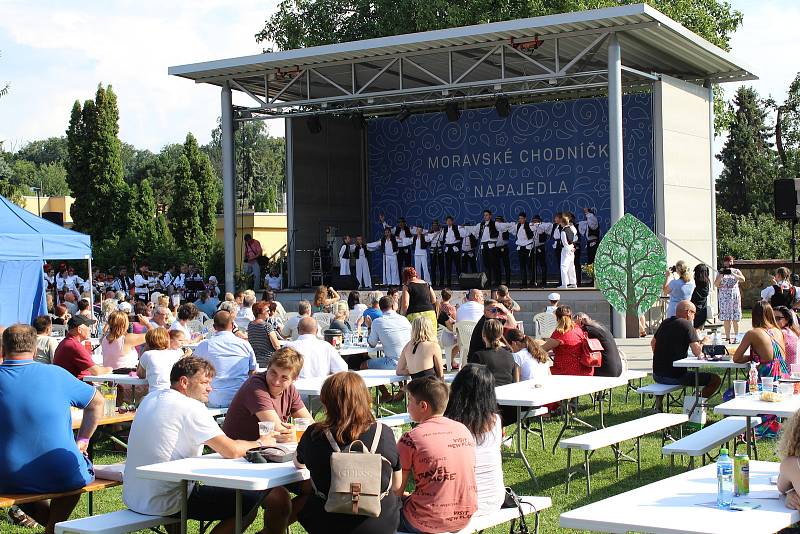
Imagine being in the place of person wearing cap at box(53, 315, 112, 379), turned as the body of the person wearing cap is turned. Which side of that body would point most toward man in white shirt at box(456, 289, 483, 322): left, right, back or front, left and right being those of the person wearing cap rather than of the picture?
front

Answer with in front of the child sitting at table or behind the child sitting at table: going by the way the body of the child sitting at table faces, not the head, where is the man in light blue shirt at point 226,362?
in front

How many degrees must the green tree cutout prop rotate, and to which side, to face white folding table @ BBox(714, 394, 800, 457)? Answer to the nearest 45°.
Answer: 0° — it already faces it

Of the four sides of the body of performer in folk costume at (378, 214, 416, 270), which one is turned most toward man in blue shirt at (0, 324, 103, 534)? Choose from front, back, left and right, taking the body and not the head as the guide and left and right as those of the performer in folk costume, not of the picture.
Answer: front

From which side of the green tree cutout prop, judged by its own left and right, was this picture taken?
front

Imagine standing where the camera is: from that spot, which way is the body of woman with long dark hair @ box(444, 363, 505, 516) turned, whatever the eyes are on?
away from the camera

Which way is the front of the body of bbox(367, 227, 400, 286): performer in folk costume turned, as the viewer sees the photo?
toward the camera

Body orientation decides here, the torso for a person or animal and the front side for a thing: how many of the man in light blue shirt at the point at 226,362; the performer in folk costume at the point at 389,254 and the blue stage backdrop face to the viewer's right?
0

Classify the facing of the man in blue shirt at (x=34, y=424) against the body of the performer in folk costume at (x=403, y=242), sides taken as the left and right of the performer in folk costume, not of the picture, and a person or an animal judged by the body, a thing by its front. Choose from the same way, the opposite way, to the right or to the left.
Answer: the opposite way

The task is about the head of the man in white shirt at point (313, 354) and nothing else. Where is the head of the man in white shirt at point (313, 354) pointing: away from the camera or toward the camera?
away from the camera

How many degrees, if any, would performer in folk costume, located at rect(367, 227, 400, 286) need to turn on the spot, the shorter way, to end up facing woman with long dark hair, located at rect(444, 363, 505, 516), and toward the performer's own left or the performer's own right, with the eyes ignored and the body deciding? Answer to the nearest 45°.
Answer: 0° — they already face them

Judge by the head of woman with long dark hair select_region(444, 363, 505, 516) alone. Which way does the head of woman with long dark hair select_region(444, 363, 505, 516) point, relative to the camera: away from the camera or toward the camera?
away from the camera

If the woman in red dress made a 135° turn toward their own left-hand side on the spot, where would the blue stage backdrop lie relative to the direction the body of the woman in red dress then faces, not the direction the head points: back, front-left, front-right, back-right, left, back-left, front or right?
back-right

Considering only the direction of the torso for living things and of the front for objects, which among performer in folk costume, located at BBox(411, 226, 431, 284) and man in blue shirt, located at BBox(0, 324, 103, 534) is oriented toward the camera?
the performer in folk costume

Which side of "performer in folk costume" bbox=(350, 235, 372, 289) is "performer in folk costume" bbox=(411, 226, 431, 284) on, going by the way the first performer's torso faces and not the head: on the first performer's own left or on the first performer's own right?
on the first performer's own left

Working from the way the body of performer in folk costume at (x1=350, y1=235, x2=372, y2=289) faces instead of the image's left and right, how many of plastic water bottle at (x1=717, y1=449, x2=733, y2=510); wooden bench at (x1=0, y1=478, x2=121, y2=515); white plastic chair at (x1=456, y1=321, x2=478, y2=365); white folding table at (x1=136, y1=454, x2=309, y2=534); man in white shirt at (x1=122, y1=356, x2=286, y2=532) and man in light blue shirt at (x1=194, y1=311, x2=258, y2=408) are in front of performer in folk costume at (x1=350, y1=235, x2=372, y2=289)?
6

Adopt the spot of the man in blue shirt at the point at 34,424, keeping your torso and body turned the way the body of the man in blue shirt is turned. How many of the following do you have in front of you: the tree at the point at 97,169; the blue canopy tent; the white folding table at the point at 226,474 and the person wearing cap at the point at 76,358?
3

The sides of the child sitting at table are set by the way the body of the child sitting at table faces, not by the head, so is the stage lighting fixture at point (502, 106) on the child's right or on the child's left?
on the child's right

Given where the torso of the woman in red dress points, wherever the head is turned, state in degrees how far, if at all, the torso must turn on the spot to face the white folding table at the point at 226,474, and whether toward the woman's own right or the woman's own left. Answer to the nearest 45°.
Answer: approximately 180°

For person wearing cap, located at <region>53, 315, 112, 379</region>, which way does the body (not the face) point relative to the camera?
to the viewer's right
